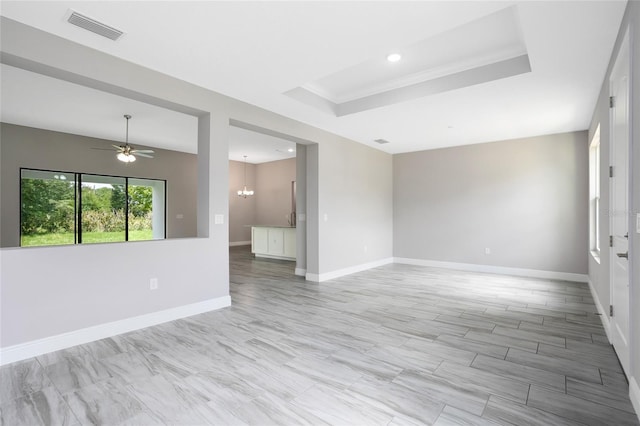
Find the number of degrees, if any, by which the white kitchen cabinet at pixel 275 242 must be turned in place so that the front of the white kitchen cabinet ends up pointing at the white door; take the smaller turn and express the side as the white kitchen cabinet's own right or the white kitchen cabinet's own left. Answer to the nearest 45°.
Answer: approximately 90° to the white kitchen cabinet's own left

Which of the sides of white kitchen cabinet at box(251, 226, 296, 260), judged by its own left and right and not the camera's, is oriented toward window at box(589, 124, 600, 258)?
left

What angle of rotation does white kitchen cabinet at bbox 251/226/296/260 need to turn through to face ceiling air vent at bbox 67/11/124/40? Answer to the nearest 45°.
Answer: approximately 45° to its left

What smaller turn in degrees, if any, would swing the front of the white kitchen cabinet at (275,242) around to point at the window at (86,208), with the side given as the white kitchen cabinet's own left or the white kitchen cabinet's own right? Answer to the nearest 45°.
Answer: approximately 45° to the white kitchen cabinet's own right

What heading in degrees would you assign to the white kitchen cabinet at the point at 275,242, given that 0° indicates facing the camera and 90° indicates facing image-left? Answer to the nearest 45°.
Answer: approximately 45°

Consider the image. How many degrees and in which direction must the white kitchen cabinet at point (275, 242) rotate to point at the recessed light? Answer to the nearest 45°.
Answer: approximately 45° to its left

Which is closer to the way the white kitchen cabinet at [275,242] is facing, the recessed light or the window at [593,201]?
the recessed light
